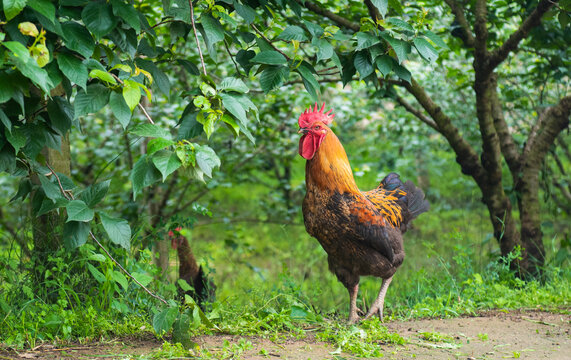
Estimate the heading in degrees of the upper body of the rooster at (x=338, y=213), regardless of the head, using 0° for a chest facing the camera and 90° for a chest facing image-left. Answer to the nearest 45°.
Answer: approximately 45°

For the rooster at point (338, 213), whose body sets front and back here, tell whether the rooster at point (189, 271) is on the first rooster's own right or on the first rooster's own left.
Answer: on the first rooster's own right
